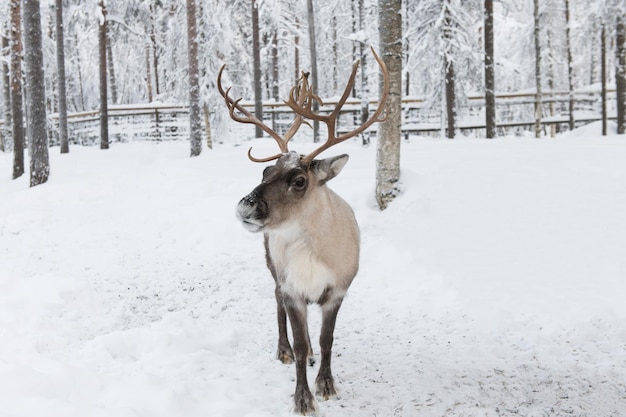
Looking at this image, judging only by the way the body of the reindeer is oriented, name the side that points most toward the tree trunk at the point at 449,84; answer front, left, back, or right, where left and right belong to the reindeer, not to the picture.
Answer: back

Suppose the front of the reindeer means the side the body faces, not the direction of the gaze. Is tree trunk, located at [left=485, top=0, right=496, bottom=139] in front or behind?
behind

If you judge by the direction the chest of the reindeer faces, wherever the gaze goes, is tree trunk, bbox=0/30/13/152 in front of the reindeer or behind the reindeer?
behind

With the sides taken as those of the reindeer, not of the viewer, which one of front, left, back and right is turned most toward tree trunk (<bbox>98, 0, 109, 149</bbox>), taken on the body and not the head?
back

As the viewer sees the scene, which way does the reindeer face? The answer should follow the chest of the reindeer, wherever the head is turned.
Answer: toward the camera

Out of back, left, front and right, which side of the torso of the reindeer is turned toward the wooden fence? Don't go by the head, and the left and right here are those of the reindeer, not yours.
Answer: back

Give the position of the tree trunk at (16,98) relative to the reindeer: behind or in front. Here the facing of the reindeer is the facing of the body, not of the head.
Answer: behind

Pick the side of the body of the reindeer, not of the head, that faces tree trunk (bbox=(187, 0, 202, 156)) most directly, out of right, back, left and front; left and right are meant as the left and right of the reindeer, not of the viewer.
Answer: back
